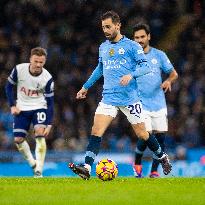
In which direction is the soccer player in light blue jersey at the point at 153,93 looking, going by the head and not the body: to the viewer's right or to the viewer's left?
to the viewer's left

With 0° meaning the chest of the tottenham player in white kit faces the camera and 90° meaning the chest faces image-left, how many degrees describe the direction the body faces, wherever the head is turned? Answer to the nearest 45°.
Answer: approximately 0°

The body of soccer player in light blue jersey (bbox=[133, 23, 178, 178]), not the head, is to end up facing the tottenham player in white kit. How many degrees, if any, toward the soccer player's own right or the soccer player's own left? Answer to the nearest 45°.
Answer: approximately 45° to the soccer player's own right
